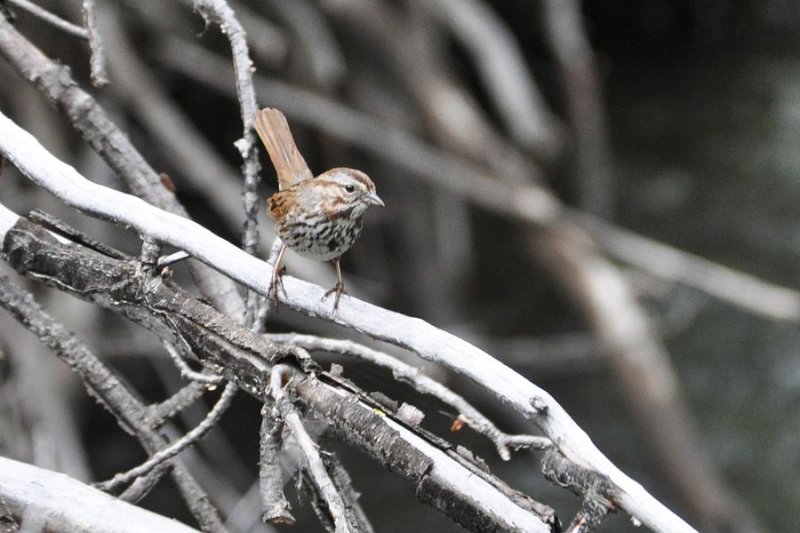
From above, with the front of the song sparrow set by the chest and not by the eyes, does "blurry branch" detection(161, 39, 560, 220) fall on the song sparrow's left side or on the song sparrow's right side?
on the song sparrow's left side

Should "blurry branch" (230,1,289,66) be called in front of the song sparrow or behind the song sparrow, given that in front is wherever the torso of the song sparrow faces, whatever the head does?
behind

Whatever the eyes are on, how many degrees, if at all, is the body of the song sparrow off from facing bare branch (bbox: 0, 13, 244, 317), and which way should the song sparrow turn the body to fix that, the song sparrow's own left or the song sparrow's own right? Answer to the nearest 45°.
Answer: approximately 90° to the song sparrow's own right

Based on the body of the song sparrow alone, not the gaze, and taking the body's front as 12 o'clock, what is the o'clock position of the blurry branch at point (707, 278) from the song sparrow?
The blurry branch is roughly at 9 o'clock from the song sparrow.

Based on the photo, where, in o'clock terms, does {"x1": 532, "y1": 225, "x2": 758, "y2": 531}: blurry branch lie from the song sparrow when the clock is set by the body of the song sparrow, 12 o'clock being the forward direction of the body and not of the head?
The blurry branch is roughly at 9 o'clock from the song sparrow.

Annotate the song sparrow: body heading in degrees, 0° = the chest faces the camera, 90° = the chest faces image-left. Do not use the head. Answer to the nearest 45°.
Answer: approximately 315°
